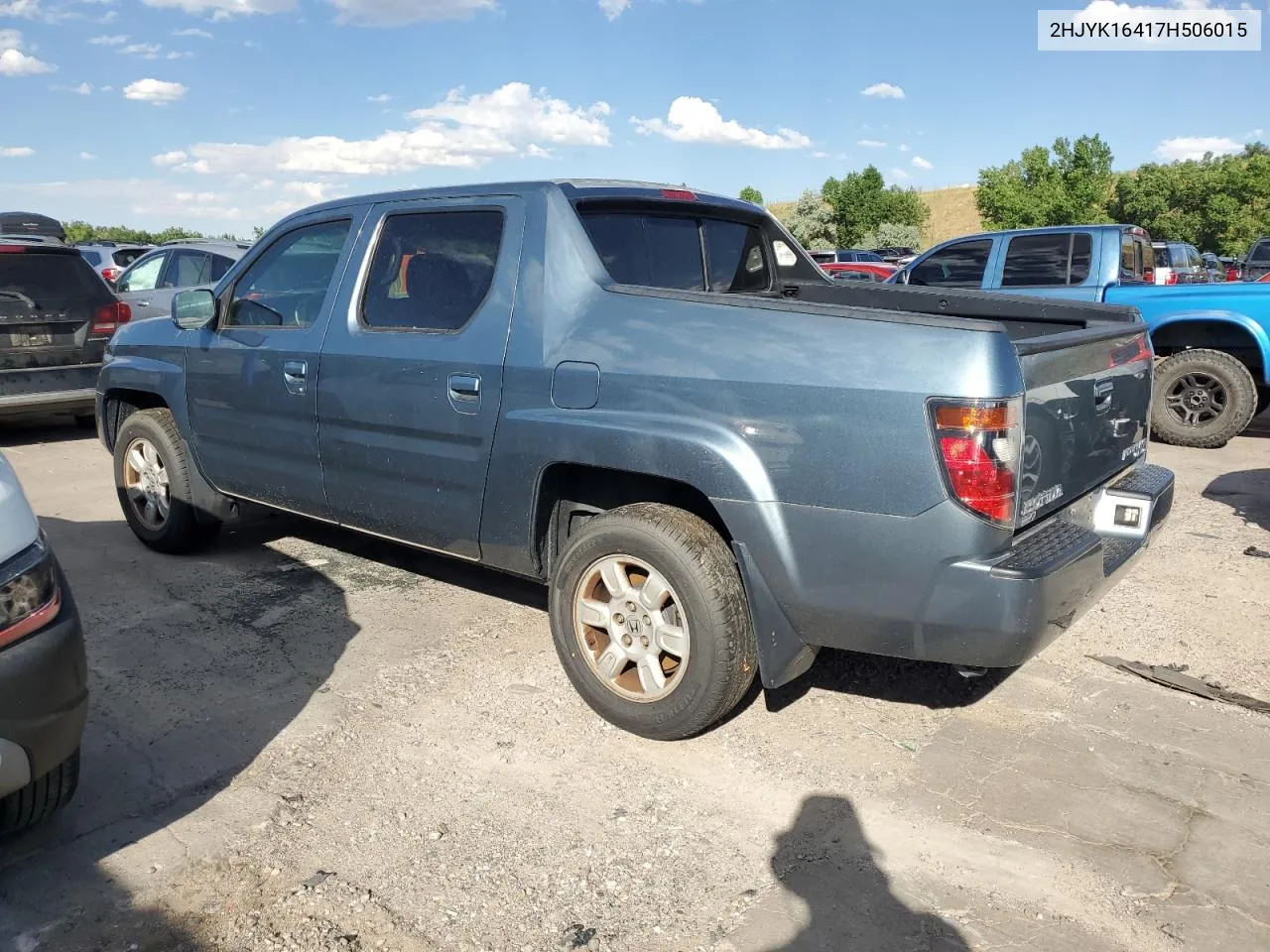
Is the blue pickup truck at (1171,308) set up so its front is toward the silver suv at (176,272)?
yes

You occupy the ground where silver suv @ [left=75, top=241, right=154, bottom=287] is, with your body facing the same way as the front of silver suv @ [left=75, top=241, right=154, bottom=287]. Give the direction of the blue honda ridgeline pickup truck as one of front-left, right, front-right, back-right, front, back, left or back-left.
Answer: back-left

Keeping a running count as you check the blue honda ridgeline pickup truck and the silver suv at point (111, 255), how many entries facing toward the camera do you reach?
0

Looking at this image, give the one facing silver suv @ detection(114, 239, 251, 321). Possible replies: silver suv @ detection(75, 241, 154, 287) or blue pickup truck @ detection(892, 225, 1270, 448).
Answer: the blue pickup truck

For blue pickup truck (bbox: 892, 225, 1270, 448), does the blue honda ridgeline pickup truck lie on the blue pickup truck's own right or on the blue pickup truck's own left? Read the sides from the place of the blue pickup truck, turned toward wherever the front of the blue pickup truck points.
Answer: on the blue pickup truck's own left

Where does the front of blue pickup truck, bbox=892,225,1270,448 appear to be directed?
to the viewer's left

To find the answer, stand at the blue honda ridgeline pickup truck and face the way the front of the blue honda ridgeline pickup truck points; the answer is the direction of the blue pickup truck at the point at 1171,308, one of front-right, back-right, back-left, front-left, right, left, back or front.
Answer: right

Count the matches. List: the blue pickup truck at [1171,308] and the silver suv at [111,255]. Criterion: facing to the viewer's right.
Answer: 0

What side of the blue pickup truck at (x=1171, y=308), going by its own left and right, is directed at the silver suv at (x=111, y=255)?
front

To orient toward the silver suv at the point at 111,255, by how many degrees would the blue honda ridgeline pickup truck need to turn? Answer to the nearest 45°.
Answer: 0° — it already faces it

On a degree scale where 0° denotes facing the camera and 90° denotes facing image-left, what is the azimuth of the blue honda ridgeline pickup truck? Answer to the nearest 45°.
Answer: approximately 135°
